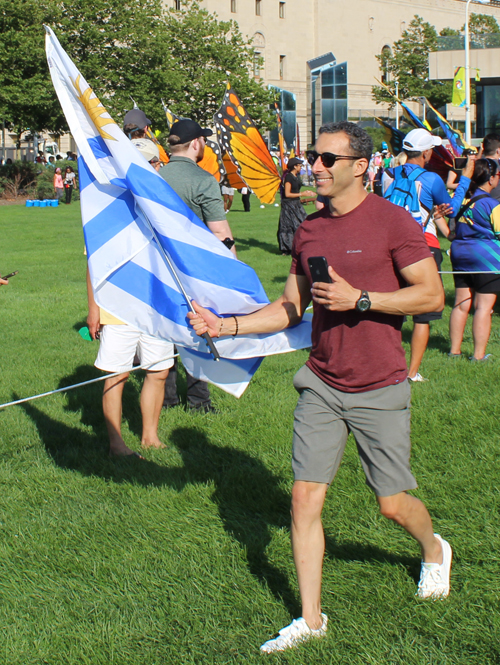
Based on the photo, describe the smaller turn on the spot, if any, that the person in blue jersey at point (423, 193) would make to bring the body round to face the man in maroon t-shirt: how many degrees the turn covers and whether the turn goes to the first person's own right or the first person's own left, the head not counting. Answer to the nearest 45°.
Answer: approximately 135° to the first person's own right

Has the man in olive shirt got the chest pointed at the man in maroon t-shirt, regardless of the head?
no

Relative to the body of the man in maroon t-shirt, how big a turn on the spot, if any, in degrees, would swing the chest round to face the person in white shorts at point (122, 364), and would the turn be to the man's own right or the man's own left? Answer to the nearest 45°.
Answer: approximately 90° to the man's own right

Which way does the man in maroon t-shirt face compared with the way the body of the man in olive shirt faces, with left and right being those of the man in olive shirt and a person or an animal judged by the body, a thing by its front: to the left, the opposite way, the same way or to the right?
the opposite way

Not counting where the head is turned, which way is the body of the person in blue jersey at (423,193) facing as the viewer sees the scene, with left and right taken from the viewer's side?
facing away from the viewer and to the right of the viewer

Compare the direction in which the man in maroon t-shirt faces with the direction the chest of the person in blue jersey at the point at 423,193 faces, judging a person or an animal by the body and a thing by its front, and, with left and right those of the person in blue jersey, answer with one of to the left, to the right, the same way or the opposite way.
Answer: the opposite way

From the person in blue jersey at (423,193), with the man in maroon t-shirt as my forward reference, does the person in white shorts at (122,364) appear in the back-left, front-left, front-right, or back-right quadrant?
front-right

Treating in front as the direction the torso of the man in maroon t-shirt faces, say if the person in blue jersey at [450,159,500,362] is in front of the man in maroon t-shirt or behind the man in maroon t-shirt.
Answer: behind

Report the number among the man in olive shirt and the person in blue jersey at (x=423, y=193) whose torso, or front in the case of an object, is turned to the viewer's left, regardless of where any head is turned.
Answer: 0

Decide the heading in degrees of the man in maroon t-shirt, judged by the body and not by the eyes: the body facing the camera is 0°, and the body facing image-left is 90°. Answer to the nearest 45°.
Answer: approximately 45°

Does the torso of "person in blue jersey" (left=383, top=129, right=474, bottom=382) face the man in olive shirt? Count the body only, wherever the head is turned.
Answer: no

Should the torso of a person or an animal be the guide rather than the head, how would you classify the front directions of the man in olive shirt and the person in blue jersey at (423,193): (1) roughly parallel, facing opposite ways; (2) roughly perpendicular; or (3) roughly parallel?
roughly parallel

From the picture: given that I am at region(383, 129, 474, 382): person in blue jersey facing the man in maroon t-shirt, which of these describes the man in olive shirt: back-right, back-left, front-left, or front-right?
front-right

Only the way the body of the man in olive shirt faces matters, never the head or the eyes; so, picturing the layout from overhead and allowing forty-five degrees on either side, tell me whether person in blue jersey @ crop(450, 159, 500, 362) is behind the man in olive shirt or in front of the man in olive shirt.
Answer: in front

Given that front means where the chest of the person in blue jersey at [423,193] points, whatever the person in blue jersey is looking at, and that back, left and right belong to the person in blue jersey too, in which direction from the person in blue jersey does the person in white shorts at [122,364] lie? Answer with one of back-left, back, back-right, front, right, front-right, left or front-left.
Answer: back
